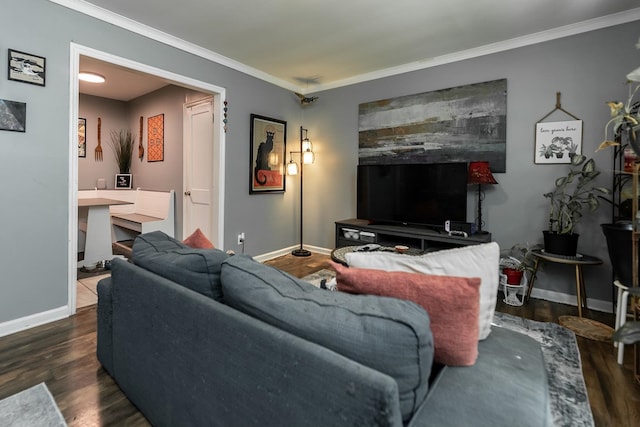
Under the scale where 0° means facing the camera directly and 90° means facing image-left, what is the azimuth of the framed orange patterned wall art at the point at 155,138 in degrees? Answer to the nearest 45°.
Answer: approximately 45°

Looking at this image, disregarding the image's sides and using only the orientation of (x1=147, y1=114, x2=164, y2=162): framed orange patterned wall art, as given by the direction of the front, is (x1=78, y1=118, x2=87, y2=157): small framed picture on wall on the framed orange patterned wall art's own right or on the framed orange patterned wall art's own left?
on the framed orange patterned wall art's own right

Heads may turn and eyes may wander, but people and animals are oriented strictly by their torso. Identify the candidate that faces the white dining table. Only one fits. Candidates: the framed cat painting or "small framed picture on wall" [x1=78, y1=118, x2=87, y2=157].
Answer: the small framed picture on wall

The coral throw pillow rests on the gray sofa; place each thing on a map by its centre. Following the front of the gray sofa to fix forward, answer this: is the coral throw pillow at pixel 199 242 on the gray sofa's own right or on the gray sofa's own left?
on the gray sofa's own left

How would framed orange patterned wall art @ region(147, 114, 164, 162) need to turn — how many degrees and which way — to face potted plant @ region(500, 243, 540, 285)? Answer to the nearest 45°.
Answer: approximately 90° to its left

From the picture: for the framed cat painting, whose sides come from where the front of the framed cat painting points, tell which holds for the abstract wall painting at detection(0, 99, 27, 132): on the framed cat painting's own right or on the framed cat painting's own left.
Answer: on the framed cat painting's own right

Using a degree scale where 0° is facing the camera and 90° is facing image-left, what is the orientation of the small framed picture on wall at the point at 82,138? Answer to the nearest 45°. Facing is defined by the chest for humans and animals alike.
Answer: approximately 0°

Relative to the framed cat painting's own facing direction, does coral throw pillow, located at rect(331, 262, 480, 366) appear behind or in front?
in front

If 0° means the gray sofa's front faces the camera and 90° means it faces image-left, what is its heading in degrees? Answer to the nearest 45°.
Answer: approximately 225°

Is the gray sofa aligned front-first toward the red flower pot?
yes

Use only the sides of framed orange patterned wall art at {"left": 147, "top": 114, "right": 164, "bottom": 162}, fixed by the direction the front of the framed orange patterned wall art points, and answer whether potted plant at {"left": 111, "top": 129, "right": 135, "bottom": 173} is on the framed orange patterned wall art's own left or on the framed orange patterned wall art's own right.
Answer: on the framed orange patterned wall art's own right

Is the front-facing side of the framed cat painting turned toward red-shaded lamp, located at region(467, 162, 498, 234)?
yes
